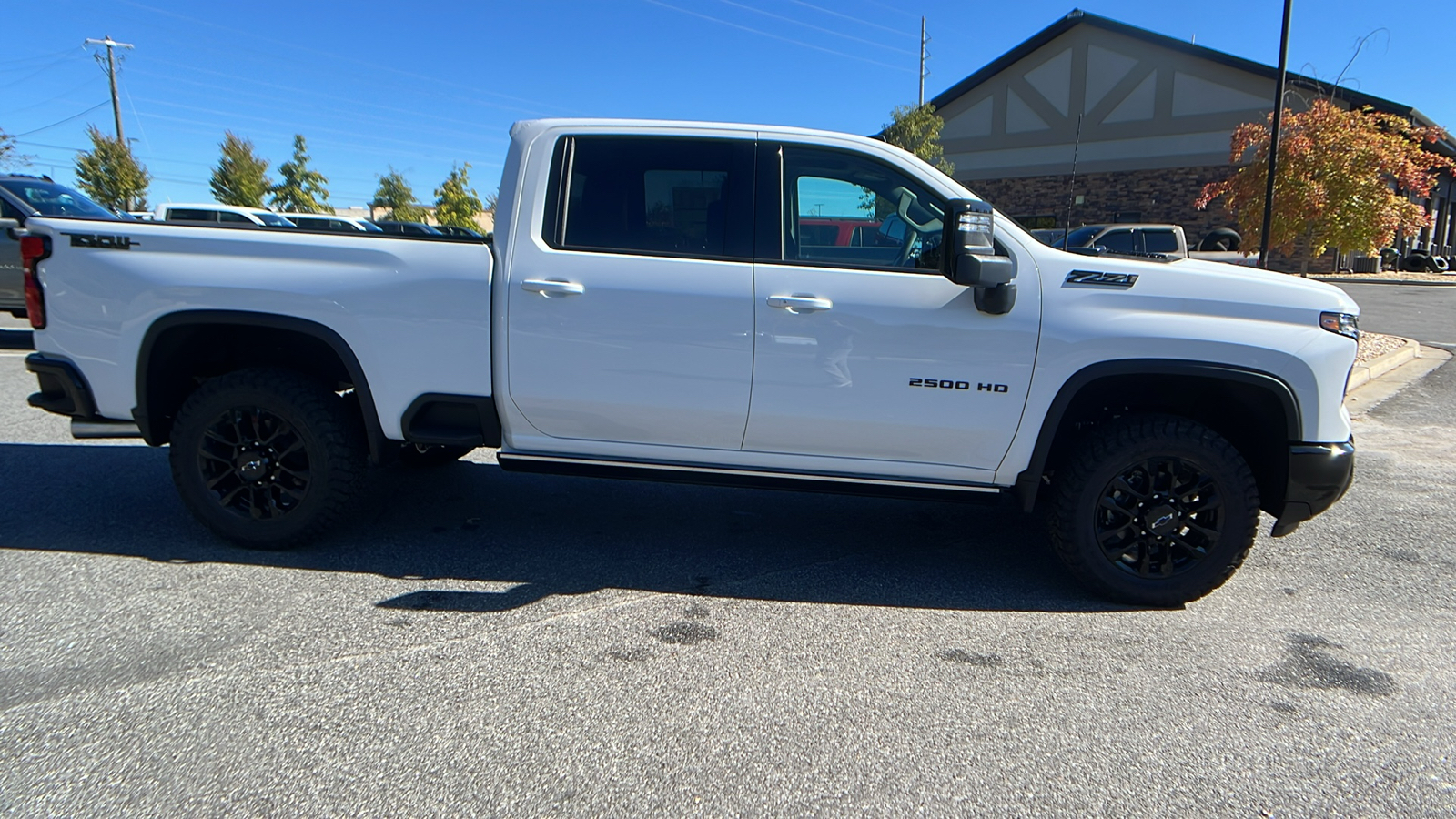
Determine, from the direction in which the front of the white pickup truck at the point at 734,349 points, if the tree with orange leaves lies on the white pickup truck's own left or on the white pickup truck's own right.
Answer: on the white pickup truck's own left

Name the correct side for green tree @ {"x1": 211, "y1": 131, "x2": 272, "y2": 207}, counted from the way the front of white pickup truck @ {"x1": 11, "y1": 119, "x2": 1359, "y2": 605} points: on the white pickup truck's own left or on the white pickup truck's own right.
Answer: on the white pickup truck's own left

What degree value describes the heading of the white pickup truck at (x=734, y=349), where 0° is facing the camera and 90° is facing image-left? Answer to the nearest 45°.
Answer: approximately 270°

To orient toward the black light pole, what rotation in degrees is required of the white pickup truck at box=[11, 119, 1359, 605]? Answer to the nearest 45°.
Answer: approximately 45° to its left

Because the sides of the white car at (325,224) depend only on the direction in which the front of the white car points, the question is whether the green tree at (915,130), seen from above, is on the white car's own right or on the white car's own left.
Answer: on the white car's own left

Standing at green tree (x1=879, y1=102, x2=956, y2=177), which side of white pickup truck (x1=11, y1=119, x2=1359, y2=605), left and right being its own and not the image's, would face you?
left

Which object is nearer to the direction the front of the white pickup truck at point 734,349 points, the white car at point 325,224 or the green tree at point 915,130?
the green tree
